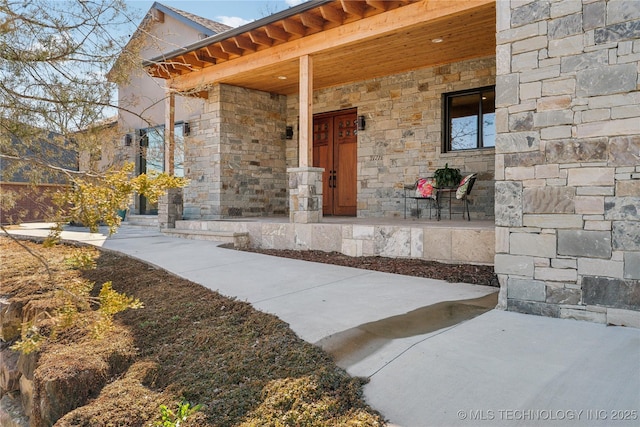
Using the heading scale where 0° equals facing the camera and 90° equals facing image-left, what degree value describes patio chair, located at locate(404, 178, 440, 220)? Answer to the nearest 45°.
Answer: approximately 45°

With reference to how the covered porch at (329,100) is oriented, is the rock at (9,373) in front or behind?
in front

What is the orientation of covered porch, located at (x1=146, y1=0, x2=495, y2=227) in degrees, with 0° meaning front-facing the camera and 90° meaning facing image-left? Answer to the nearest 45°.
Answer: approximately 45°

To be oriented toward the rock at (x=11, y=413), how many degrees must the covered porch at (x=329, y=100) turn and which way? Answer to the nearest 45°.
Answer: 0° — it already faces it

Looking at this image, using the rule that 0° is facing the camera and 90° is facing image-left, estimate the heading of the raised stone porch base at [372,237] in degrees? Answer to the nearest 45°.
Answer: approximately 45°
